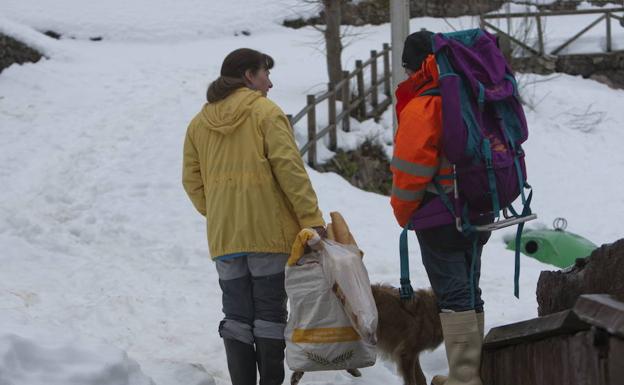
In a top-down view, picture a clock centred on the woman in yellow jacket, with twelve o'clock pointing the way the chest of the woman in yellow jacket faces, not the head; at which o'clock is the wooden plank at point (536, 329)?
The wooden plank is roughly at 3 o'clock from the woman in yellow jacket.

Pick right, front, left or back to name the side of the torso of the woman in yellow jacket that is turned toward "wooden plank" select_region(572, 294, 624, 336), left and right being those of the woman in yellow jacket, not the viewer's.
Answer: right

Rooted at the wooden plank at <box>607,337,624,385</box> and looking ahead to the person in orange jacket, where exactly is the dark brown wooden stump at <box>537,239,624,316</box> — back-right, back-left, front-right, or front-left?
front-right

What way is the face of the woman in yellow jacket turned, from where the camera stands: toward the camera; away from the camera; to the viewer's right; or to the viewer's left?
to the viewer's right

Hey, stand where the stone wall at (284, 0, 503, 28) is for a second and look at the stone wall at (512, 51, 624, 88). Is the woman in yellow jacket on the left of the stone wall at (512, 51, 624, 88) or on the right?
right

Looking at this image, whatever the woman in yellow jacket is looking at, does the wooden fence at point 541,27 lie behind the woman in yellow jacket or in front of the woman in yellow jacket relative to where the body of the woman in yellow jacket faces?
in front

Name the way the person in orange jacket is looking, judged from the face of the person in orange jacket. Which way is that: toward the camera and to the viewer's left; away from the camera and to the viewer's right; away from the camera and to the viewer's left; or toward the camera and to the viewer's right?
away from the camera and to the viewer's left

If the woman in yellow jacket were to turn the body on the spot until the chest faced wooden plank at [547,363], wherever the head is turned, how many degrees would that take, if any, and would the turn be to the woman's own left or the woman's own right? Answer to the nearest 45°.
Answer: approximately 90° to the woman's own right

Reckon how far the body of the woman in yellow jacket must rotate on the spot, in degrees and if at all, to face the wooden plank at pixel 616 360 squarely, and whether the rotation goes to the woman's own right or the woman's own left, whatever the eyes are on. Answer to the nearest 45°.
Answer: approximately 90° to the woman's own right

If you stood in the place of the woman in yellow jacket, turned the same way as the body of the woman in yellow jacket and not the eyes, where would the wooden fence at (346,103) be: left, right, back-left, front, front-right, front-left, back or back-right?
front-left

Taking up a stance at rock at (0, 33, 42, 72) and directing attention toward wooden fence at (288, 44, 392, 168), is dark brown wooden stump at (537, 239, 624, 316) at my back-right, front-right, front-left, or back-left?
front-right

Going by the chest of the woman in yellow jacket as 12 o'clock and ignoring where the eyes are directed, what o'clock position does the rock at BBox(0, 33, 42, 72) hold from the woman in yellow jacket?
The rock is roughly at 10 o'clock from the woman in yellow jacket.

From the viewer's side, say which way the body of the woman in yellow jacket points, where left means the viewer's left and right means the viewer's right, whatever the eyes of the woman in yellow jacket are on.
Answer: facing away from the viewer and to the right of the viewer
